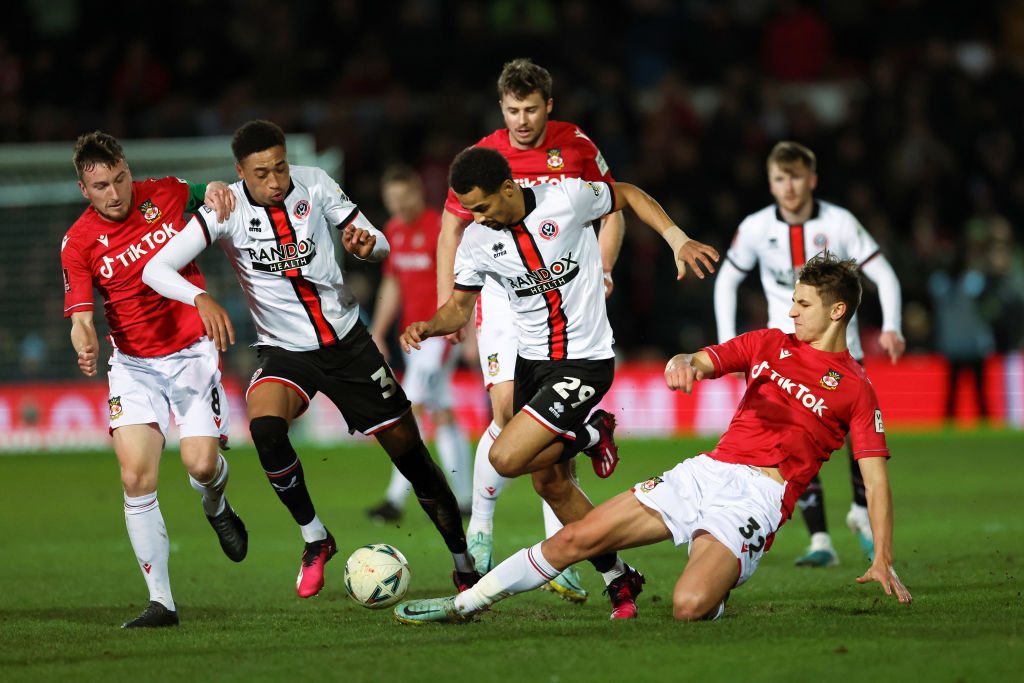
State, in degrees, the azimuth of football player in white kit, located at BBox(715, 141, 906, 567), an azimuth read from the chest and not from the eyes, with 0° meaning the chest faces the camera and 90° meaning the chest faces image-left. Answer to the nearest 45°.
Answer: approximately 0°

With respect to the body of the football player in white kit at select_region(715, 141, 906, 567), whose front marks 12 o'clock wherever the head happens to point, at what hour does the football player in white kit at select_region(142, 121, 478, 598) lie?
the football player in white kit at select_region(142, 121, 478, 598) is roughly at 2 o'clock from the football player in white kit at select_region(715, 141, 906, 567).

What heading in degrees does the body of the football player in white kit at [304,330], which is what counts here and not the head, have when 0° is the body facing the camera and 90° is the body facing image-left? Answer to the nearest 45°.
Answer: approximately 0°

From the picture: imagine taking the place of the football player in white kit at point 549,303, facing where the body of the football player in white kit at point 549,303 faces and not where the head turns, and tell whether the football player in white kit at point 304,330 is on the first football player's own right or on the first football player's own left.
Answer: on the first football player's own right

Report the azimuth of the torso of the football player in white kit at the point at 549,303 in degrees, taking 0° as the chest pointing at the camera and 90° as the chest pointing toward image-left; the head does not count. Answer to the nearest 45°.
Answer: approximately 45°

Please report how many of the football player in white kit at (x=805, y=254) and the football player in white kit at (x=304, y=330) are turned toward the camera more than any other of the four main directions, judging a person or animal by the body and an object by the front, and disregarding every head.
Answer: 2

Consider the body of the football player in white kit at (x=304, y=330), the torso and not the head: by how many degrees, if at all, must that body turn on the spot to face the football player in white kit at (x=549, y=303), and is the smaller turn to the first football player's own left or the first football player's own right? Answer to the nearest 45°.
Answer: approximately 45° to the first football player's own left
